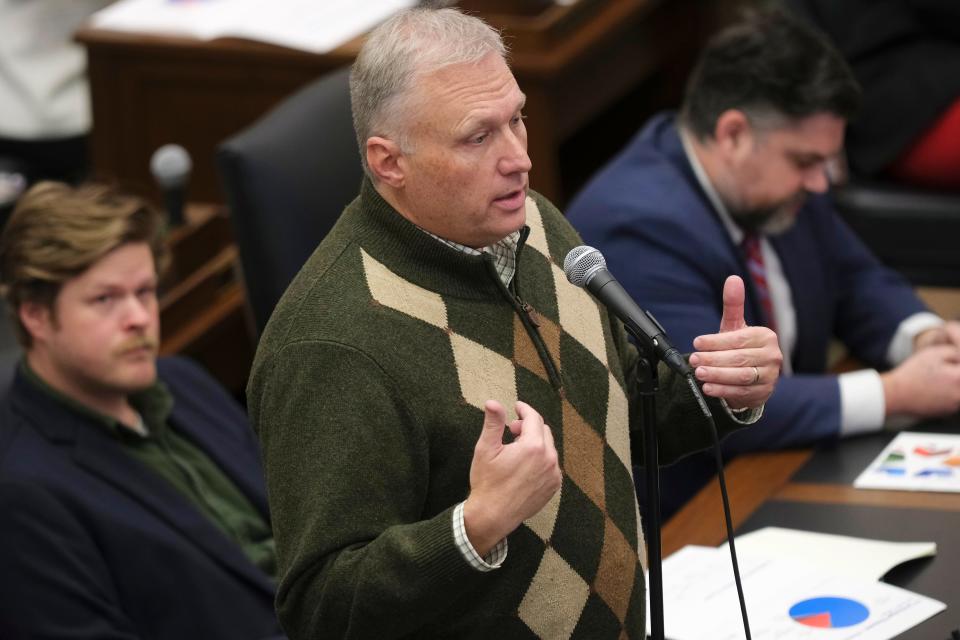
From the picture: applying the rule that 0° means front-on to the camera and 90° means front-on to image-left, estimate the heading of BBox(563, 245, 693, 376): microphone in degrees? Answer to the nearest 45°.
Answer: approximately 90°

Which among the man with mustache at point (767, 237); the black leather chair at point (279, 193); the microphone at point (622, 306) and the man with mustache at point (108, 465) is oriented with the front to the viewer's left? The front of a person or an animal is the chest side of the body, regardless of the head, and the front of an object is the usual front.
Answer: the microphone

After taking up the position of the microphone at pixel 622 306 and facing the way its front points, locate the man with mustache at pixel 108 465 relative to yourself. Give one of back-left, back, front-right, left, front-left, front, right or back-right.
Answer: front-right

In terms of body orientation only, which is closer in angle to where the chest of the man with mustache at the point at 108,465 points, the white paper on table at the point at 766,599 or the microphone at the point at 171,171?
the white paper on table

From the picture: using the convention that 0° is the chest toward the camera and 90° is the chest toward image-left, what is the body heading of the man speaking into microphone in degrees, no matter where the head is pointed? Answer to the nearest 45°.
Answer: approximately 315°

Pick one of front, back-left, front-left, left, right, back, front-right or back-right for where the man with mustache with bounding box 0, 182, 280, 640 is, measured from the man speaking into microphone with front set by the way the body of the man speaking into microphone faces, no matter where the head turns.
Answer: back

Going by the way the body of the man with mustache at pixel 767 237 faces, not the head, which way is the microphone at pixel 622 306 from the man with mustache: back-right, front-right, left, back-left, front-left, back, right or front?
front-right

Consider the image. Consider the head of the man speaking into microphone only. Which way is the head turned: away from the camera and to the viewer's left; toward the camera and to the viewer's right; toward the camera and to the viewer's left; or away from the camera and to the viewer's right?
toward the camera and to the viewer's right

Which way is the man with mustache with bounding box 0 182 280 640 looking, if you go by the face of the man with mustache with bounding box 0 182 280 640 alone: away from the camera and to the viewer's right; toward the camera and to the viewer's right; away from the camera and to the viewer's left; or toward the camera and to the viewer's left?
toward the camera and to the viewer's right

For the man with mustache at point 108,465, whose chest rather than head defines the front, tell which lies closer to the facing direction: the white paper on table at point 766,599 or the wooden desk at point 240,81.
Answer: the white paper on table

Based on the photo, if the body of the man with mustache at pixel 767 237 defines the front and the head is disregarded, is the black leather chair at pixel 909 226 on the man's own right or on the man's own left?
on the man's own left
